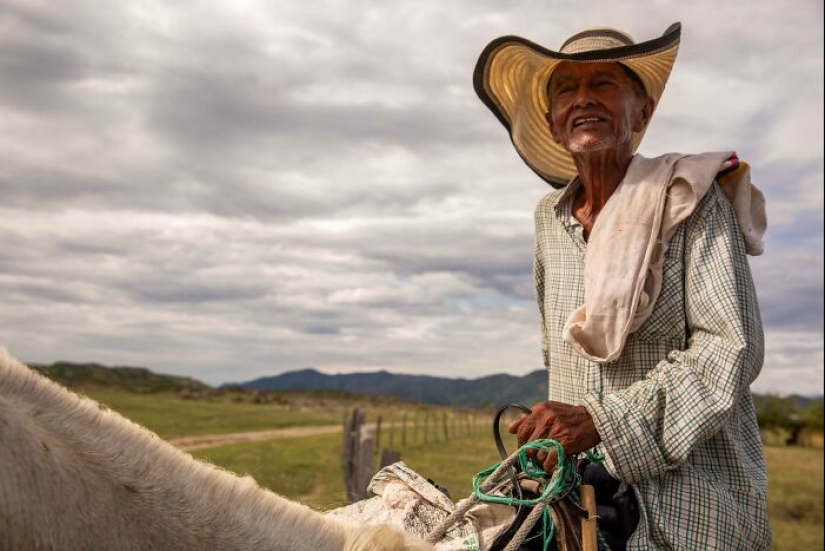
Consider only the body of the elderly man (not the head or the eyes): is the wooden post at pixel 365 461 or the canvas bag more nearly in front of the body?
the canvas bag

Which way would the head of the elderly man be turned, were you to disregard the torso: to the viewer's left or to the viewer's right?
to the viewer's left

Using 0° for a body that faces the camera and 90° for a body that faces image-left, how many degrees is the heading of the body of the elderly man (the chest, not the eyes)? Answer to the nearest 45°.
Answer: approximately 45°

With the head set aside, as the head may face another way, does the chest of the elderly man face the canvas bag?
yes

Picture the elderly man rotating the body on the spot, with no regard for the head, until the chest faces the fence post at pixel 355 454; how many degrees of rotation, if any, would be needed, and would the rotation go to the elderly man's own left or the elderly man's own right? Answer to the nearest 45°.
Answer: approximately 90° to the elderly man's own right

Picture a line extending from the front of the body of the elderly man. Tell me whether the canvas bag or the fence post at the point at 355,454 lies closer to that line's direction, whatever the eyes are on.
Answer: the canvas bag

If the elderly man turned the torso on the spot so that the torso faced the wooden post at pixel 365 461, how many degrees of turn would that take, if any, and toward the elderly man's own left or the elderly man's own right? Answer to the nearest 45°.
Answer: approximately 90° to the elderly man's own right
